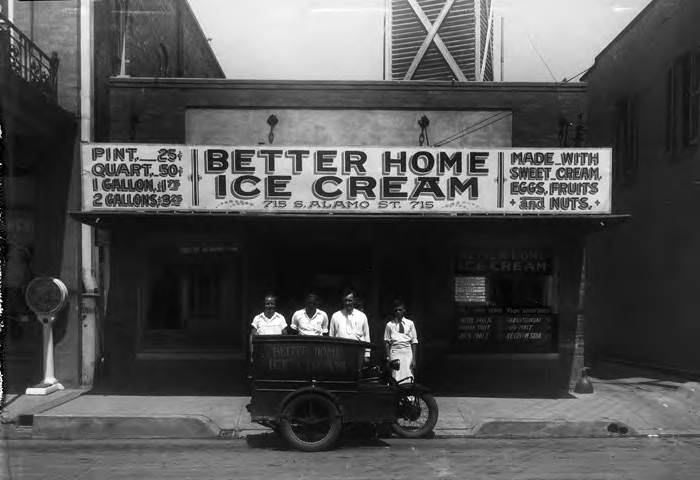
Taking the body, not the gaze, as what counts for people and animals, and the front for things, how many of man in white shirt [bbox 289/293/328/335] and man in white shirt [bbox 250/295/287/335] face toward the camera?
2

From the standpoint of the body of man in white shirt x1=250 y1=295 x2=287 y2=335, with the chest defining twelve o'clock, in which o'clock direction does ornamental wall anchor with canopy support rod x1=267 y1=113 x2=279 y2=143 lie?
The ornamental wall anchor with canopy support rod is roughly at 6 o'clock from the man in white shirt.

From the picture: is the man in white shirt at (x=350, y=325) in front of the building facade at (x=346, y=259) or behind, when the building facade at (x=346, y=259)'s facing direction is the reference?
in front

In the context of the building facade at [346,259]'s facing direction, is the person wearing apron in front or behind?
in front

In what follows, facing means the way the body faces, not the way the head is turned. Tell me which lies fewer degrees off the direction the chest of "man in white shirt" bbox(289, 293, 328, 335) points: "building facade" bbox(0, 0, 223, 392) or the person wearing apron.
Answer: the person wearing apron

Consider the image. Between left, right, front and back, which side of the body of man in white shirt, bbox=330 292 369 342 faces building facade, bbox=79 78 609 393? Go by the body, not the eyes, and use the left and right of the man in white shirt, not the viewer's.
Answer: back

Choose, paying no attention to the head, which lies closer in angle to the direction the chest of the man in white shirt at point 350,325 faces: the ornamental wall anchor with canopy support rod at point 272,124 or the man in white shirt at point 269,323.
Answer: the man in white shirt

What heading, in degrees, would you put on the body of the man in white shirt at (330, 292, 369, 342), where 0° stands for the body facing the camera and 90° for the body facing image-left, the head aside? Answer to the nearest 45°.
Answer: approximately 0°
